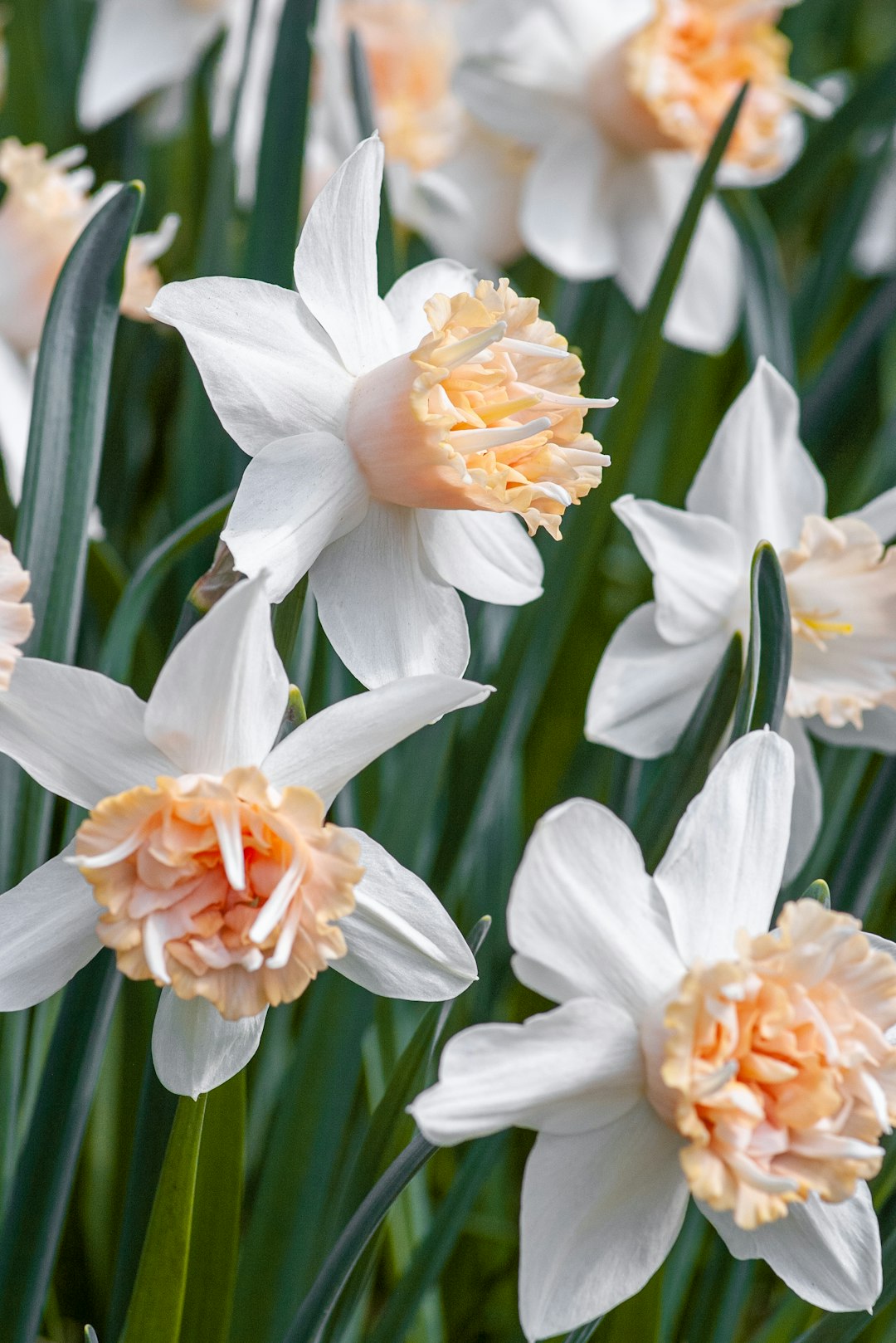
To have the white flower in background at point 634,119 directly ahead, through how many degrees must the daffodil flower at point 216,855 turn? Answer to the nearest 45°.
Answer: approximately 180°

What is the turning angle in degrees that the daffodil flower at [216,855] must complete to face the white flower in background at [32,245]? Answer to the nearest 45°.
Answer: approximately 180°

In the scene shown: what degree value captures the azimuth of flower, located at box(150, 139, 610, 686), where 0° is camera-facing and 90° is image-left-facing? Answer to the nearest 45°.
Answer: approximately 315°

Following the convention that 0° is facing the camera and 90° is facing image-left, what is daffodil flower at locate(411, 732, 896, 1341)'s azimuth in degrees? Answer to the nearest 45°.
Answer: approximately 315°

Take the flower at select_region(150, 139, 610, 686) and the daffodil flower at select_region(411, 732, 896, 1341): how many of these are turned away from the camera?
0

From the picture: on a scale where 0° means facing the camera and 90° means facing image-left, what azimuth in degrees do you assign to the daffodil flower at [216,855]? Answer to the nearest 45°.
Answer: approximately 0°

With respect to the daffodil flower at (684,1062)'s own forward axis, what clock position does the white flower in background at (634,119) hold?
The white flower in background is roughly at 7 o'clock from the daffodil flower.

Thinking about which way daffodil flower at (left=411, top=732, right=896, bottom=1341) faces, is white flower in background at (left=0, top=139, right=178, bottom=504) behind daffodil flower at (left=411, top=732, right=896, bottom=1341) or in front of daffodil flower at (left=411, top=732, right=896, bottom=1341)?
behind

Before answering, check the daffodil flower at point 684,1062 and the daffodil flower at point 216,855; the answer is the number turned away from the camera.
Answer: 0

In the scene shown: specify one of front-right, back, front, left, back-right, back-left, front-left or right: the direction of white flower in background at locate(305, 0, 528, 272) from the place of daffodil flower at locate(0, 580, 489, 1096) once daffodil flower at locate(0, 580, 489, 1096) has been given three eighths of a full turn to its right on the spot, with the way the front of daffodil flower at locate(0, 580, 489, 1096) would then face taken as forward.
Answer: front-right
